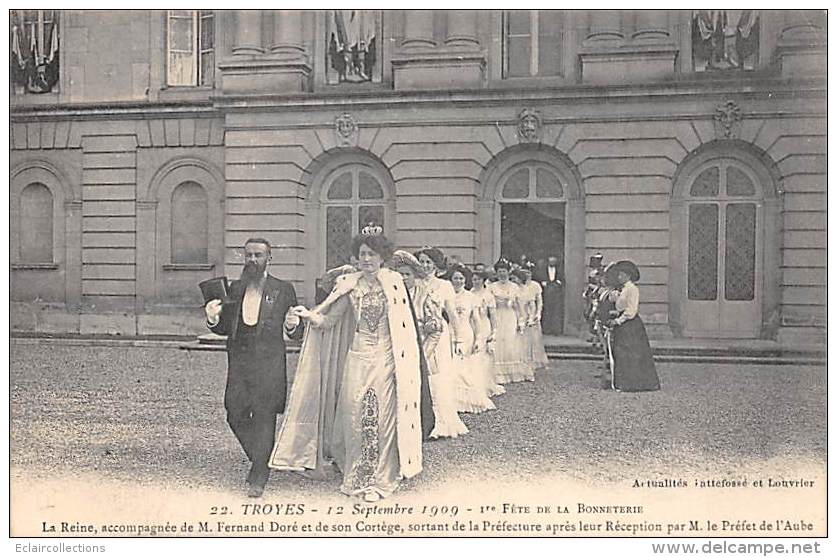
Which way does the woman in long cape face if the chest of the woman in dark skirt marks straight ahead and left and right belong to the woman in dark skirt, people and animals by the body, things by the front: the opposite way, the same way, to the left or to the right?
to the left

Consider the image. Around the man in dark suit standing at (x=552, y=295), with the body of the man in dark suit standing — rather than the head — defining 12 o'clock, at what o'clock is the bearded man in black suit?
The bearded man in black suit is roughly at 1 o'clock from the man in dark suit standing.

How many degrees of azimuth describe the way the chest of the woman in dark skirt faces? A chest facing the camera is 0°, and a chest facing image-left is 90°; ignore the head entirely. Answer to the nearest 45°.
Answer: approximately 90°

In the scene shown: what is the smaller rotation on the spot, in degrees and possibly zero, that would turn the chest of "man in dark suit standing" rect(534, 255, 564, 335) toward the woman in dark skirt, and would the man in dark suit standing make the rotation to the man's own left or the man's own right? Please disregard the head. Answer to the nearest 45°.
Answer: approximately 45° to the man's own left

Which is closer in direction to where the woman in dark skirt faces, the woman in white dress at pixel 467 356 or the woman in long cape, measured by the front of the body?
the woman in white dress

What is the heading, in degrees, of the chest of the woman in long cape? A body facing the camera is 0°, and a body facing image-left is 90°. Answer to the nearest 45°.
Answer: approximately 0°

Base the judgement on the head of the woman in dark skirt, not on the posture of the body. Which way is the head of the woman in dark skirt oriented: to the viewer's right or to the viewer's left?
to the viewer's left

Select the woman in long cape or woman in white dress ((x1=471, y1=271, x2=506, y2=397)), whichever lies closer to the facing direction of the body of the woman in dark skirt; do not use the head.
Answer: the woman in white dress

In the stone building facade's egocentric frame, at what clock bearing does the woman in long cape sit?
The woman in long cape is roughly at 12 o'clock from the stone building facade.

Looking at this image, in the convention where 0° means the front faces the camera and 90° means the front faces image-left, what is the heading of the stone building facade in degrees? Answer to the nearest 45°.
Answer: approximately 0°
